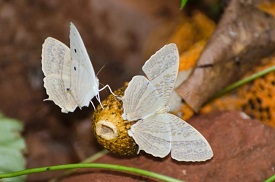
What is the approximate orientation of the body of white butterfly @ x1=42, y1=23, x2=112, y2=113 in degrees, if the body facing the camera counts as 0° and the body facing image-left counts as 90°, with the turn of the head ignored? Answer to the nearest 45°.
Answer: approximately 225°

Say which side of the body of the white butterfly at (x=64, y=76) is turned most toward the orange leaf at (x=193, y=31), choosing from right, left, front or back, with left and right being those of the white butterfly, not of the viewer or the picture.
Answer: front

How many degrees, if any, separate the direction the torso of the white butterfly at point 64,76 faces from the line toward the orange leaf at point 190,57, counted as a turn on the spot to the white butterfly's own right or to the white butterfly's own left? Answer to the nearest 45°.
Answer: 0° — it already faces it
